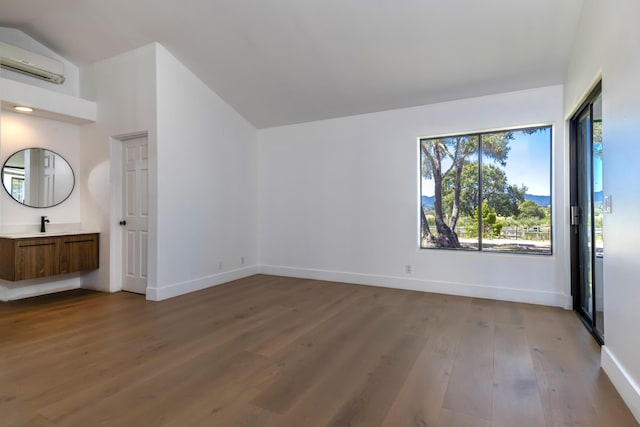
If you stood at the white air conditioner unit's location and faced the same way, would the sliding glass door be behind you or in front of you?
in front

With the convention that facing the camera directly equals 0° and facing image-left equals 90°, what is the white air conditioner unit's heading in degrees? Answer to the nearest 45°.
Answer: approximately 315°

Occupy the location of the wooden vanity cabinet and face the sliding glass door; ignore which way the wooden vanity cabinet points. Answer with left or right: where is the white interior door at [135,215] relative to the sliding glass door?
left

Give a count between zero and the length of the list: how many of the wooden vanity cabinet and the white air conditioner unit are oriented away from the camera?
0

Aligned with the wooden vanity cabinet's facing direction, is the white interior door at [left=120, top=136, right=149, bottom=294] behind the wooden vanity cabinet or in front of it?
in front

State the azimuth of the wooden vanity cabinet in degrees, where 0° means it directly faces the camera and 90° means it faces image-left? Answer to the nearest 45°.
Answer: approximately 315°

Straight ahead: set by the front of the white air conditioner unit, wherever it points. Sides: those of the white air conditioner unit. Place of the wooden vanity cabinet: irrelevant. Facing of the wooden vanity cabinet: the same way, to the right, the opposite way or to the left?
the same way
